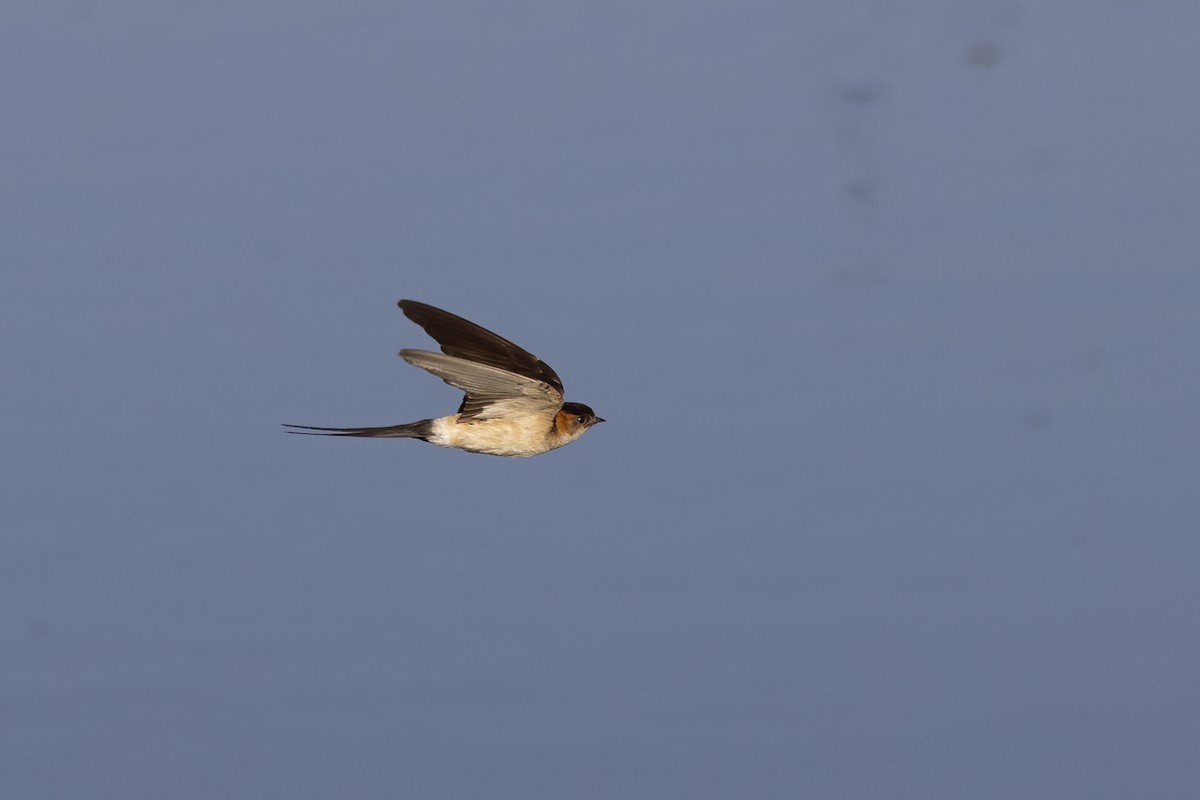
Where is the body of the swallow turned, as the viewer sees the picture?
to the viewer's right
